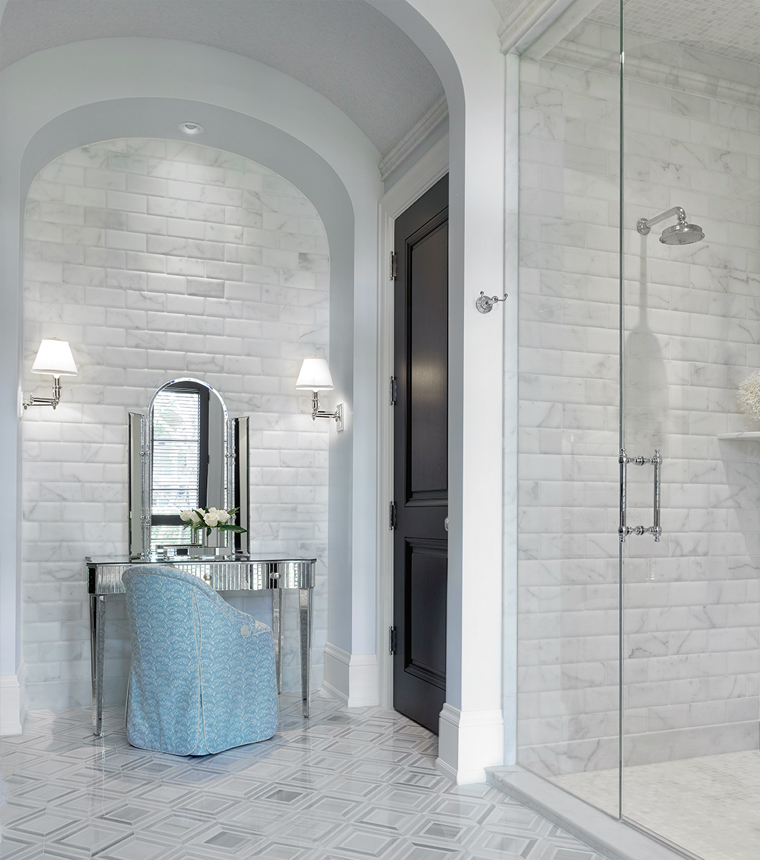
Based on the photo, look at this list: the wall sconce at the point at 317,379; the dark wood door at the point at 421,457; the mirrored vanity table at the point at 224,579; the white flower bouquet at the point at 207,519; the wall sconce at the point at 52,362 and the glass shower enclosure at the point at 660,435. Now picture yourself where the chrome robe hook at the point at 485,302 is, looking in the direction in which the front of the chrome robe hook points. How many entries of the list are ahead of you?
1

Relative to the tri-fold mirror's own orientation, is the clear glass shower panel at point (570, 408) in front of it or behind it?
in front

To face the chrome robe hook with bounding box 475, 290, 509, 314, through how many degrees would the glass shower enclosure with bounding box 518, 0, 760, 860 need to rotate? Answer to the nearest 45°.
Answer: approximately 90° to its right

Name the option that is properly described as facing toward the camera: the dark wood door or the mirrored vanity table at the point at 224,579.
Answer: the mirrored vanity table

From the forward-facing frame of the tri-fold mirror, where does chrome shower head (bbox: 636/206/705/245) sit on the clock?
The chrome shower head is roughly at 11 o'clock from the tri-fold mirror.

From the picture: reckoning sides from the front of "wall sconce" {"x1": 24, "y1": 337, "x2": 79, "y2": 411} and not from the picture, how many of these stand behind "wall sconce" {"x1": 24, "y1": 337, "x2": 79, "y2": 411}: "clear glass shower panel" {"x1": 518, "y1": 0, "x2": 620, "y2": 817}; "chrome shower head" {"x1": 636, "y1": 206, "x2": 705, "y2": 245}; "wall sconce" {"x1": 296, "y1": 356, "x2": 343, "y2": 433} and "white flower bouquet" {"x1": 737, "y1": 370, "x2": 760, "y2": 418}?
0

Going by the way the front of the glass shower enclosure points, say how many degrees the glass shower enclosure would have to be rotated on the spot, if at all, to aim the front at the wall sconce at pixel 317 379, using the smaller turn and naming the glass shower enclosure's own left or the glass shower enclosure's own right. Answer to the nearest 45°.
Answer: approximately 90° to the glass shower enclosure's own right

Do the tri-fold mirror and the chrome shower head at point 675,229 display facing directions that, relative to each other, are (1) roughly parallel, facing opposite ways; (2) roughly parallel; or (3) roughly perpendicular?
roughly parallel

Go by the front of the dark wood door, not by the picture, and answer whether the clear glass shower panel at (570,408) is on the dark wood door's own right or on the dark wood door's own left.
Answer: on the dark wood door's own left

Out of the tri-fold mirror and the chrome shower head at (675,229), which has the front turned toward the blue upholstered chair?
the tri-fold mirror

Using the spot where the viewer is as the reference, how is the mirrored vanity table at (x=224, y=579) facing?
facing the viewer
